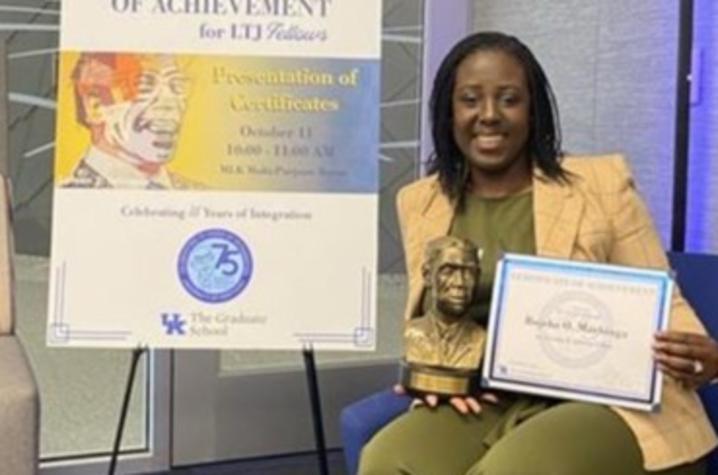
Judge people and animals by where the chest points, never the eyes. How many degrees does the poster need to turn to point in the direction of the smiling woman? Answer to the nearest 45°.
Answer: approximately 45° to its left

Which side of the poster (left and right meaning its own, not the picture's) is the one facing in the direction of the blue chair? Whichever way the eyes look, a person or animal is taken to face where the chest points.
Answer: left

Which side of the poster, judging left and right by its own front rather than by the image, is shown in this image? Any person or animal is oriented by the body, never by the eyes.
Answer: front
